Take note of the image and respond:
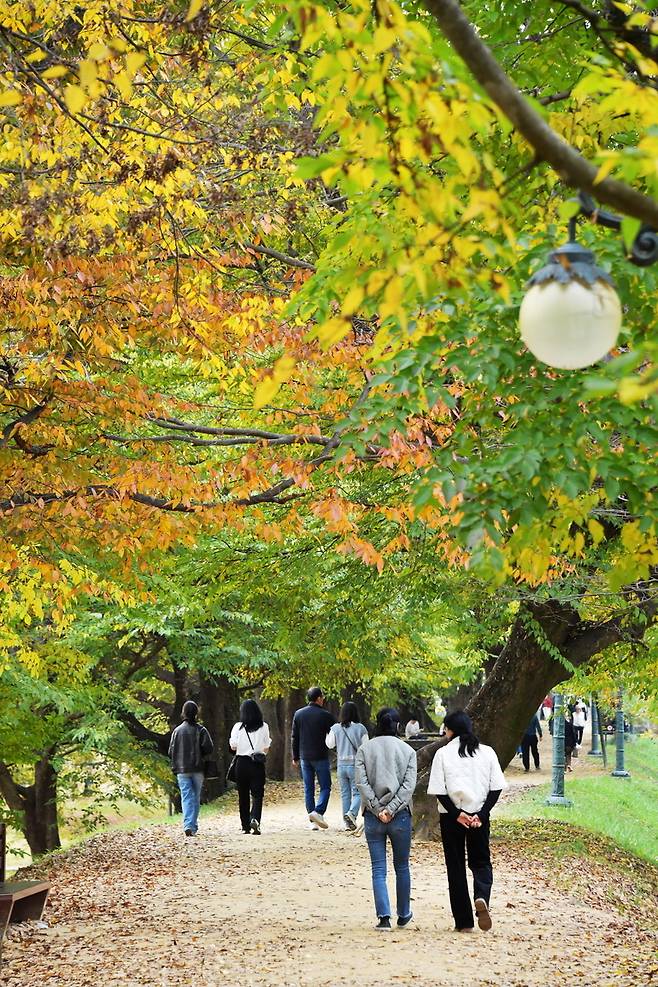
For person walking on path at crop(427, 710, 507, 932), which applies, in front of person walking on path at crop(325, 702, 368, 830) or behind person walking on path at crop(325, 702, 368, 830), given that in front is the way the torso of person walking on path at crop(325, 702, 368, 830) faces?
behind

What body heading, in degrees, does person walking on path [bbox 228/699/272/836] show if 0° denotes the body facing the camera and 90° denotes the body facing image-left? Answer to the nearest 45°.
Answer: approximately 180°

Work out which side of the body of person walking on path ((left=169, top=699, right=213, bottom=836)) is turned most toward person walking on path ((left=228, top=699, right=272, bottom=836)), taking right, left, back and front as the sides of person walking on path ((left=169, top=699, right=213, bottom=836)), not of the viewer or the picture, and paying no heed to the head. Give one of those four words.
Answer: right

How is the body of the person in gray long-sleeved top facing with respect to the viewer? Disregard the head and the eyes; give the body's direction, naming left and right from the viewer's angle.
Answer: facing away from the viewer

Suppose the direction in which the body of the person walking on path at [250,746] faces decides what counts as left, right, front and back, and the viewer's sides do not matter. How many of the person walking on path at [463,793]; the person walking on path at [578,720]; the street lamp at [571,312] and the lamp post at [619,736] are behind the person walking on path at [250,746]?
2

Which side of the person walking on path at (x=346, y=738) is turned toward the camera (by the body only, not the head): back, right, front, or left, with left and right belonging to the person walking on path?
back

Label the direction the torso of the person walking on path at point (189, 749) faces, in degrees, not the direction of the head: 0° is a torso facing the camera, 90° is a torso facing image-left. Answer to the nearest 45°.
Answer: approximately 180°

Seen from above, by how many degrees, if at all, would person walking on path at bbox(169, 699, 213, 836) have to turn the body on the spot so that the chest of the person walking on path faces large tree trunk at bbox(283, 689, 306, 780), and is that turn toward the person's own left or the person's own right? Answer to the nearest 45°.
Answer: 0° — they already face it

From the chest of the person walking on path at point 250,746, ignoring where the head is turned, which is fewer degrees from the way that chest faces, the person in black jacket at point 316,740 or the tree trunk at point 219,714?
the tree trunk

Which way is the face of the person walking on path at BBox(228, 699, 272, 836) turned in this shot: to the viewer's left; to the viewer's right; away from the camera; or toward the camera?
away from the camera

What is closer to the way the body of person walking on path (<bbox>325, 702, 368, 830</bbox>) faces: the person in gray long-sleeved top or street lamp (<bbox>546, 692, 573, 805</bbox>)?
the street lamp

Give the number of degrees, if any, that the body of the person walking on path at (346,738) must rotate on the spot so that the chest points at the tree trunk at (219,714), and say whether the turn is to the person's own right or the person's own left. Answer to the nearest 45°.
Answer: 0° — they already face it

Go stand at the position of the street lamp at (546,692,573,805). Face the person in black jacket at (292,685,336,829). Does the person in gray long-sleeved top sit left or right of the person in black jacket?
left

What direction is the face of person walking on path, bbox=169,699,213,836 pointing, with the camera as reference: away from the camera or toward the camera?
away from the camera
